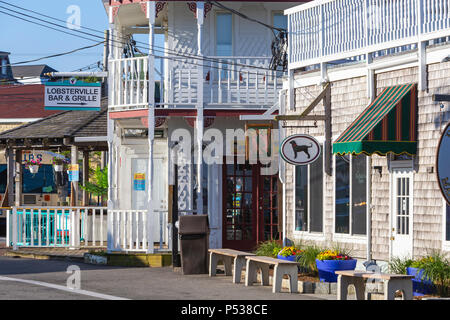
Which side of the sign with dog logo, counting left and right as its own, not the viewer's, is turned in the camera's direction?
front

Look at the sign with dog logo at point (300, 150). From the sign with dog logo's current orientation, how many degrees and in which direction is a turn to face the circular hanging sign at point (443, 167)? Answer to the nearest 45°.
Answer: approximately 45° to its left

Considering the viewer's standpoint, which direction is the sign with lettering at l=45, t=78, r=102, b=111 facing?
facing the viewer

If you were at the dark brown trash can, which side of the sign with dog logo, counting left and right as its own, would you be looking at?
right

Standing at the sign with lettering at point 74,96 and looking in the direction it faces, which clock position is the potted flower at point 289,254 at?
The potted flower is roughly at 11 o'clock from the sign with lettering.

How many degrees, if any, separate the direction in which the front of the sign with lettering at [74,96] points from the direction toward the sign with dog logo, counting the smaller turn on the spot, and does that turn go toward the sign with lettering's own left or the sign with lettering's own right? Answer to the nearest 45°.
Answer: approximately 45° to the sign with lettering's own left

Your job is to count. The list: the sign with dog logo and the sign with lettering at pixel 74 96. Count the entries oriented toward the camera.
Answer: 2

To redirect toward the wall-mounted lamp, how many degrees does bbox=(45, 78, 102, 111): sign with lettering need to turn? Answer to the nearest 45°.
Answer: approximately 45° to its left

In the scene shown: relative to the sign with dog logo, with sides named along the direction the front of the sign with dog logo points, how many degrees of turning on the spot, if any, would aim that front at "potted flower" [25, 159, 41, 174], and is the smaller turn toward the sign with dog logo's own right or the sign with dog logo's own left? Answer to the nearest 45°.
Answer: approximately 135° to the sign with dog logo's own right

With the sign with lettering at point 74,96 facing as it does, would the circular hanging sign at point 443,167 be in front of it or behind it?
in front
